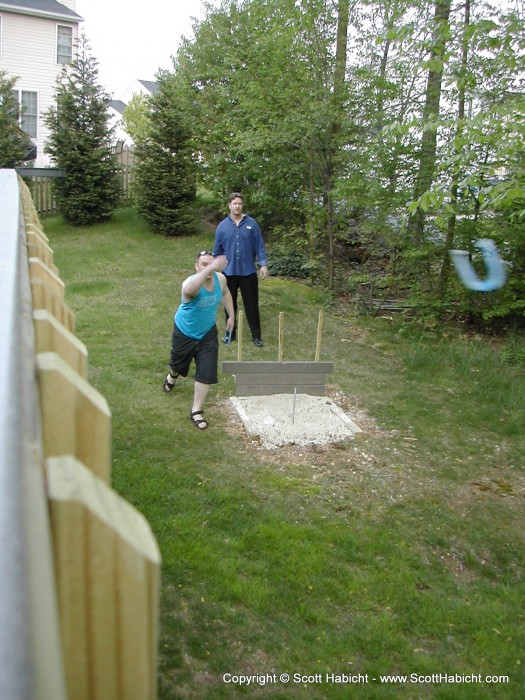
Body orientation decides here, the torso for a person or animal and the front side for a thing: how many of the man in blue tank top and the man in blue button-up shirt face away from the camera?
0

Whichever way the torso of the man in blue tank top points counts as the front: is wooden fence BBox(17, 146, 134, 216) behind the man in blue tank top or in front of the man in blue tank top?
behind

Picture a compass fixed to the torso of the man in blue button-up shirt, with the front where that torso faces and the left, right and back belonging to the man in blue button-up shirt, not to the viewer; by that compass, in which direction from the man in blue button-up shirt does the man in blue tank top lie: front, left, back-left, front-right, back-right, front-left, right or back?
front

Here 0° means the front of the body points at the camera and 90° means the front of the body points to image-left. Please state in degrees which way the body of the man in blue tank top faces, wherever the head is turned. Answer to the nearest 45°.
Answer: approximately 315°

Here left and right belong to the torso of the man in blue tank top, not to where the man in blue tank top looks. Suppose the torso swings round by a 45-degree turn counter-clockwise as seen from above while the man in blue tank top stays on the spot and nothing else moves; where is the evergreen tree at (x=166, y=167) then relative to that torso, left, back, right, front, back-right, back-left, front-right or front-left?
left

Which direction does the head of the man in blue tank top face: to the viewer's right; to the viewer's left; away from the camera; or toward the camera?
toward the camera

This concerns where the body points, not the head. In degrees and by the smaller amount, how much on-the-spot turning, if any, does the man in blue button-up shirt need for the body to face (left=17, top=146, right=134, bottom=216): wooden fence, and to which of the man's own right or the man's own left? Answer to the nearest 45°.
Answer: approximately 135° to the man's own right

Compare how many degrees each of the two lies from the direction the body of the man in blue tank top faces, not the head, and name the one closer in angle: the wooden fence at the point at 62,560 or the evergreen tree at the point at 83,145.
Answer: the wooden fence

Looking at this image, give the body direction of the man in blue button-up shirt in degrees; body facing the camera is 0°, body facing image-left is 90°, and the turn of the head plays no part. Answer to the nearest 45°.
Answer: approximately 0°

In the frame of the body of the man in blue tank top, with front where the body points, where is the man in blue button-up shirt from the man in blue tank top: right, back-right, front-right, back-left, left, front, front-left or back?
back-left

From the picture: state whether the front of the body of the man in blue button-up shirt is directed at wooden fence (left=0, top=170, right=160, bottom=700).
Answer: yes
